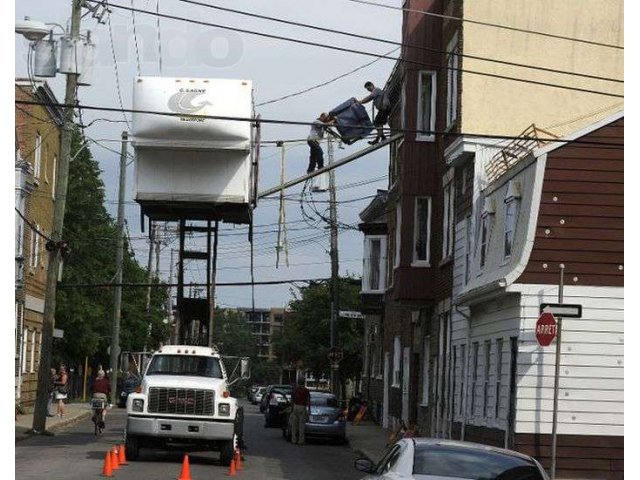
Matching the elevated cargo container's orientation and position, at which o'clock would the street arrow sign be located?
The street arrow sign is roughly at 11 o'clock from the elevated cargo container.

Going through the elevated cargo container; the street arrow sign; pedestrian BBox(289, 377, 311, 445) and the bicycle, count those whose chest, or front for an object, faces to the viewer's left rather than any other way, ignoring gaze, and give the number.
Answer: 0

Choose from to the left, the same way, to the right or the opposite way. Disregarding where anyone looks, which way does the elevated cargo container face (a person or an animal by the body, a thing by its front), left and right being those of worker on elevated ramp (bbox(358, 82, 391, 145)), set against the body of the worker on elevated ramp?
to the left

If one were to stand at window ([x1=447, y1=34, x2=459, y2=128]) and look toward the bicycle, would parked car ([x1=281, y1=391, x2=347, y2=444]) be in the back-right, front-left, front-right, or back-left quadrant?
front-right

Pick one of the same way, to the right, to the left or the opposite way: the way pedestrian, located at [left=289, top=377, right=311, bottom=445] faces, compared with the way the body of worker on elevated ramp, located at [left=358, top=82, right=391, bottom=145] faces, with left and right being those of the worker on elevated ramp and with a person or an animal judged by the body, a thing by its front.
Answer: to the right

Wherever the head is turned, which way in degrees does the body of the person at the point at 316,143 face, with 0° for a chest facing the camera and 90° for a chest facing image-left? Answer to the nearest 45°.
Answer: approximately 270°

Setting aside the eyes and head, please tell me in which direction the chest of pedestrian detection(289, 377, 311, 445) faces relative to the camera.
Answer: away from the camera

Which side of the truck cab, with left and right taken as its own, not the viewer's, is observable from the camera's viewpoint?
front

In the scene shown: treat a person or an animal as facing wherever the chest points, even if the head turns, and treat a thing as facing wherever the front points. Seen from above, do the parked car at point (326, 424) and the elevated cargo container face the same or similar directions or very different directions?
very different directions

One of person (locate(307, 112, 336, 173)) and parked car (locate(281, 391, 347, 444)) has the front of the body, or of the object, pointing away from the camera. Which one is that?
the parked car

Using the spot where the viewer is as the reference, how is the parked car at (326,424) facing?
facing away from the viewer

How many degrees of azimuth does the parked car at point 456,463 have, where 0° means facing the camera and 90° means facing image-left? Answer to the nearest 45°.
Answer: approximately 135°

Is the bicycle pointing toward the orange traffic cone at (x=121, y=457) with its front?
yes
